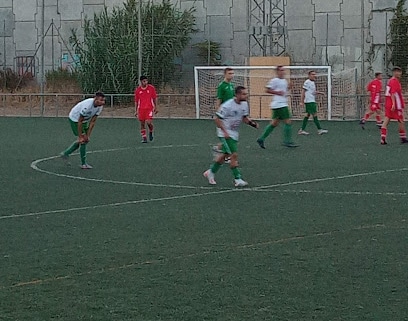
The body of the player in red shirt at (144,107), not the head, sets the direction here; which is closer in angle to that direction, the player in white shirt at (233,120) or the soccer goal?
the player in white shirt

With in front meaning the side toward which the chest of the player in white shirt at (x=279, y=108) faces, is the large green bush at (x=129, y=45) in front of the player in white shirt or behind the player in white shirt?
behind

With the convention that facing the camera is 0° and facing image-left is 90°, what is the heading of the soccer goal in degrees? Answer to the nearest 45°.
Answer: approximately 0°

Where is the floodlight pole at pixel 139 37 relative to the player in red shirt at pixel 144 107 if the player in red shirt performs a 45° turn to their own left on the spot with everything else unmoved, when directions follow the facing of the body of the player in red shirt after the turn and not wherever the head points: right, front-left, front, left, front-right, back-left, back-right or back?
back-left

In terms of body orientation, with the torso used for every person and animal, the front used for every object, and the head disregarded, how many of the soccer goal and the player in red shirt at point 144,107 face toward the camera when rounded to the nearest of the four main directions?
2

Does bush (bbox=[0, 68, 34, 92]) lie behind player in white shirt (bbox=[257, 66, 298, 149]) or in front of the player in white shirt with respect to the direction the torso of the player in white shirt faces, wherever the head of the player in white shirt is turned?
behind

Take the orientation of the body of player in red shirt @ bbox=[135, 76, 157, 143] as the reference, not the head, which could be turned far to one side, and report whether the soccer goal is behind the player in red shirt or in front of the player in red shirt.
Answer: behind

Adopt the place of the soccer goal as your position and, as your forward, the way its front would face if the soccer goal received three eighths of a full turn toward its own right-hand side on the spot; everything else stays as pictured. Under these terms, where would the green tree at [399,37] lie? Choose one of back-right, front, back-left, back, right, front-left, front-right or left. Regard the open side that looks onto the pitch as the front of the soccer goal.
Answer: back-right

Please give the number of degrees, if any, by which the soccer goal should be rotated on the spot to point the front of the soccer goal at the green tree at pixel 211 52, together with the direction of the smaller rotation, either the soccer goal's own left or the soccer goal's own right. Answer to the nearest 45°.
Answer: approximately 135° to the soccer goal's own right

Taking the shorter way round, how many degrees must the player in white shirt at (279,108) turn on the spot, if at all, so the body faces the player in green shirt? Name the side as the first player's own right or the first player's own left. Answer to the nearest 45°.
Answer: approximately 90° to the first player's own right

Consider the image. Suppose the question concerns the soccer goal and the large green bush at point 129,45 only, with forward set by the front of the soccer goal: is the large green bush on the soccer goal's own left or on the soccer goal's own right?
on the soccer goal's own right
